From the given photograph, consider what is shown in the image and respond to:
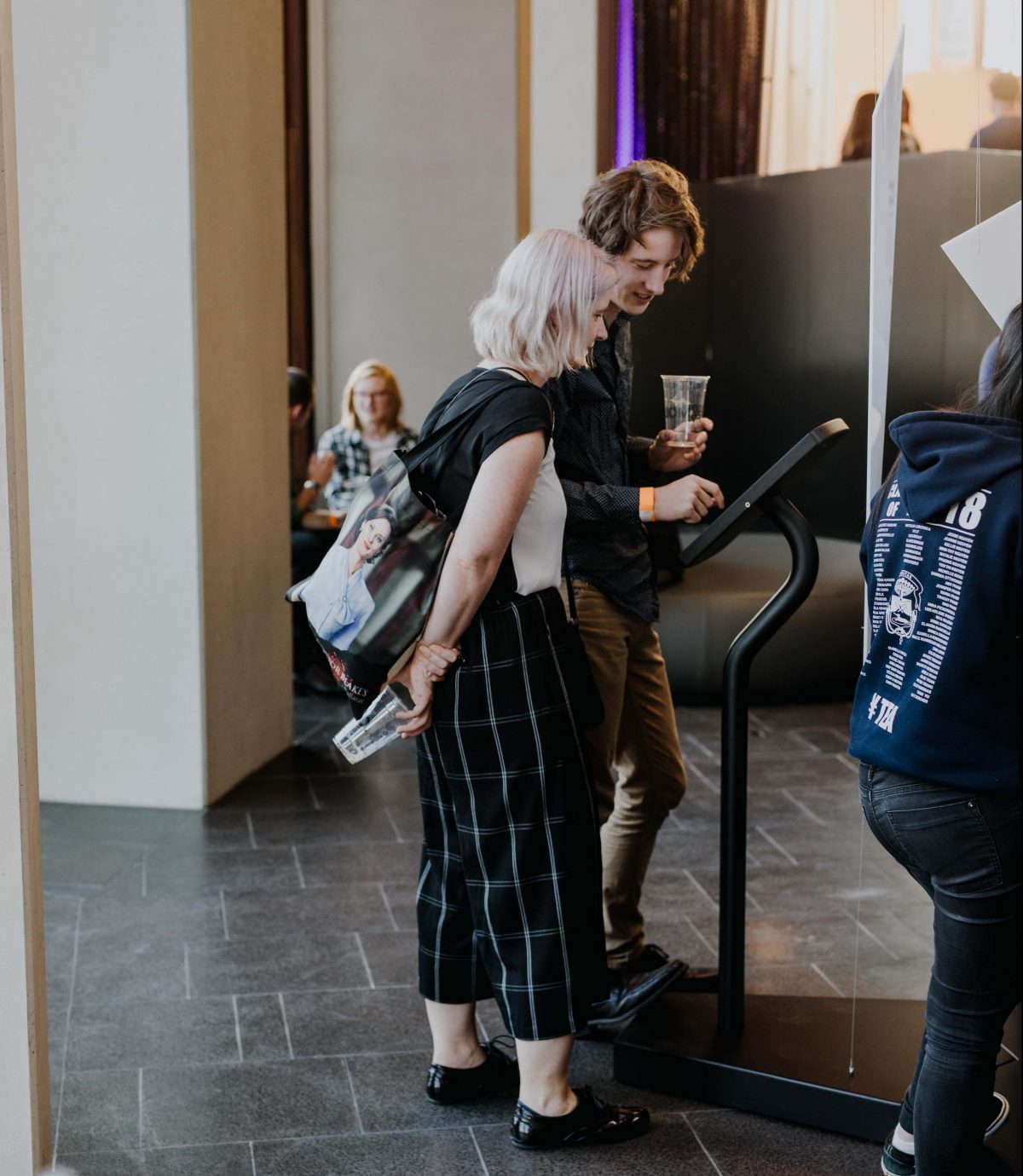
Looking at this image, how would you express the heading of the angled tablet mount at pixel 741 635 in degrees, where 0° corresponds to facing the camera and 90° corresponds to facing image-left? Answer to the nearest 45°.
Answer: approximately 90°

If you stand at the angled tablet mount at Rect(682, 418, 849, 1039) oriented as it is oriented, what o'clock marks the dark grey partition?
The dark grey partition is roughly at 3 o'clock from the angled tablet mount.

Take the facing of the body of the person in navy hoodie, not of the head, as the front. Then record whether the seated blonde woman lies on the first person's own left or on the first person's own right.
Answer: on the first person's own left

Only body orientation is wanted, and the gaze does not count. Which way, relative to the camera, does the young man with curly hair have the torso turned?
to the viewer's right

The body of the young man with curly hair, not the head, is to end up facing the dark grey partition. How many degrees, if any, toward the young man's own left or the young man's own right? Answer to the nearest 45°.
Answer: approximately 90° to the young man's own left

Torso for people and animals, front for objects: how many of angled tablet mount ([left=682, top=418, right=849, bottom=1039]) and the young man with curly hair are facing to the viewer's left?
1

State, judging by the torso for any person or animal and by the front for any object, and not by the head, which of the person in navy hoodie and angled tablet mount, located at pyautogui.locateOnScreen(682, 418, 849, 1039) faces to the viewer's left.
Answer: the angled tablet mount

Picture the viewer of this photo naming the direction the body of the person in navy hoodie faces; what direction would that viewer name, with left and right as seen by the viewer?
facing away from the viewer and to the right of the viewer

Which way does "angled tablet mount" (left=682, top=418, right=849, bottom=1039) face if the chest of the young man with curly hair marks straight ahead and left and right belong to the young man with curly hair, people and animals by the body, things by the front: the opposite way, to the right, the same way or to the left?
the opposite way

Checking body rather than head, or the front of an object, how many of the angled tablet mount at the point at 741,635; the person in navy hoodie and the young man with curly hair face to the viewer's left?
1
